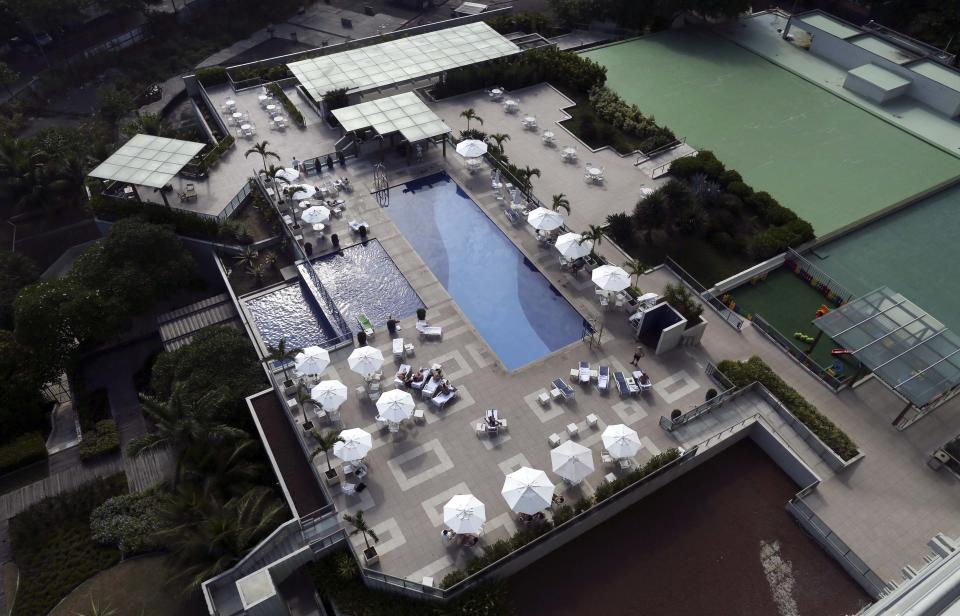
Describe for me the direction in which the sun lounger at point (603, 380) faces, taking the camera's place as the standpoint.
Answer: facing the viewer

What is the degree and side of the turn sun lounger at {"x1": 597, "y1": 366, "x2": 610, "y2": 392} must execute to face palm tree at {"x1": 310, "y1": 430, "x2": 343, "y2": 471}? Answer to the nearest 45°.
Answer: approximately 45° to its right
